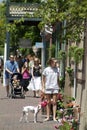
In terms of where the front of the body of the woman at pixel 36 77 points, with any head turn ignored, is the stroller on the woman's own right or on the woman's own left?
on the woman's own right

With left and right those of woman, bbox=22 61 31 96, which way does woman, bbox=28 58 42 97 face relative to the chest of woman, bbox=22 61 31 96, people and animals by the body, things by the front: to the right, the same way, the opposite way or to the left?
the same way

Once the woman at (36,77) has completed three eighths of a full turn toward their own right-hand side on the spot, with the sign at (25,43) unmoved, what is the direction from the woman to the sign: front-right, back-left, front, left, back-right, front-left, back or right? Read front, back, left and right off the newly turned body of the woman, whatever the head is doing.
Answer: front-right

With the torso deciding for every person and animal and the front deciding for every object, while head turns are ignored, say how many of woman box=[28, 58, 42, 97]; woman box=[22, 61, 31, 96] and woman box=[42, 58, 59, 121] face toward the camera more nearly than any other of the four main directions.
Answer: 3

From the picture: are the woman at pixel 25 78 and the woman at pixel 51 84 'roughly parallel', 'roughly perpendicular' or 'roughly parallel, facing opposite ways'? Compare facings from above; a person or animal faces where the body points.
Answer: roughly parallel

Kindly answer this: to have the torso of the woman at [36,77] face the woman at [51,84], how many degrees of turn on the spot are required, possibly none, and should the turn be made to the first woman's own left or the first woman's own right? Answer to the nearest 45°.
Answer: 0° — they already face them

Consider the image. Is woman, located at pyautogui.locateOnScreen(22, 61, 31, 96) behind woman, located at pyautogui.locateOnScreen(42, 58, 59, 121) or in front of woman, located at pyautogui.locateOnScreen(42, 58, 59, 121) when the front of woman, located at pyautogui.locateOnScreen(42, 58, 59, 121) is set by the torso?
behind

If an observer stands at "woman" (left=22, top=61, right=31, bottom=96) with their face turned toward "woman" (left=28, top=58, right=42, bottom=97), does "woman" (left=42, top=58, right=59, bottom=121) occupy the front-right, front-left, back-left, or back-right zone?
front-right

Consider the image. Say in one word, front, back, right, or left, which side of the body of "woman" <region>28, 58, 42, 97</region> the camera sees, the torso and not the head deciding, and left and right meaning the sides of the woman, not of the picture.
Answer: front

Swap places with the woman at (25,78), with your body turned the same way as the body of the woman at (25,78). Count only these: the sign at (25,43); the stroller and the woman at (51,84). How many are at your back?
1

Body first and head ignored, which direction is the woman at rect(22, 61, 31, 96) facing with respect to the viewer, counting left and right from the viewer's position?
facing the viewer

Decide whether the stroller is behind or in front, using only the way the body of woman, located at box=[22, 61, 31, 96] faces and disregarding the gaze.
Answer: in front

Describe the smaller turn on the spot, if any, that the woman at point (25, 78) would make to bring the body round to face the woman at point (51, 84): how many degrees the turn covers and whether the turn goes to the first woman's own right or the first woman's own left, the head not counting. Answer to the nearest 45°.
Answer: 0° — they already face them

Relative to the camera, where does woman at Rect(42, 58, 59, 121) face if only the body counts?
toward the camera
